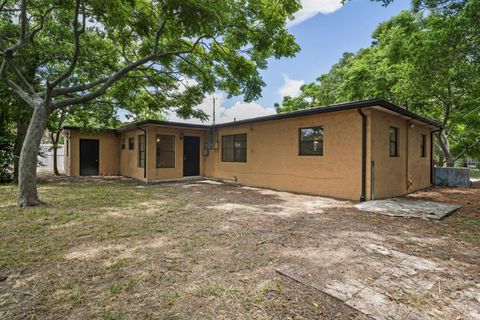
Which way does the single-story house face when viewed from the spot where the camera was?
facing the viewer and to the left of the viewer
